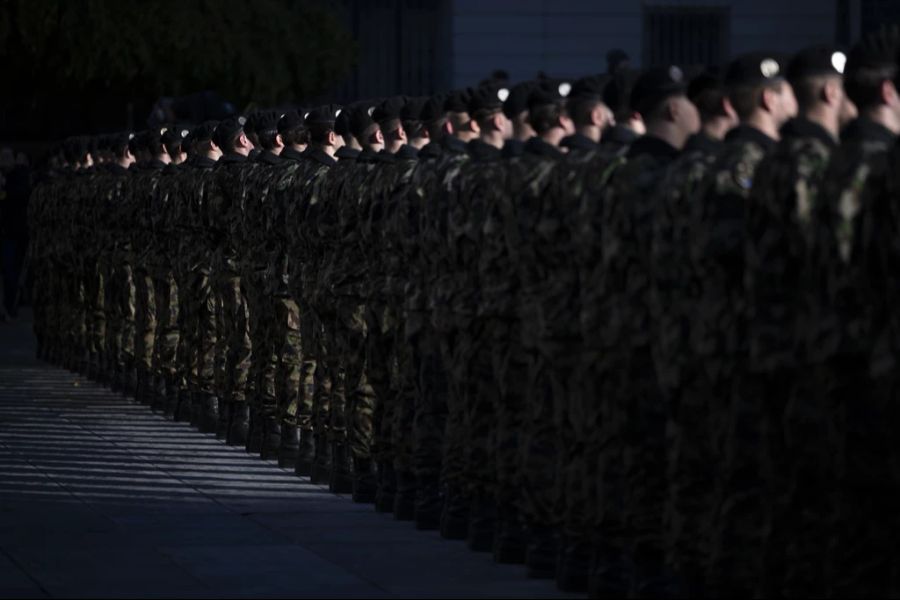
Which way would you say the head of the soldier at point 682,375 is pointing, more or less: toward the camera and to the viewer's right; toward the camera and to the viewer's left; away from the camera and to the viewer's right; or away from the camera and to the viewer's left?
away from the camera and to the viewer's right

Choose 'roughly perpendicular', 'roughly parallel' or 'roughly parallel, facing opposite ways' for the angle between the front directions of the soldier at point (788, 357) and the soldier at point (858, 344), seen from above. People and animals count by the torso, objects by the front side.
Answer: roughly parallel

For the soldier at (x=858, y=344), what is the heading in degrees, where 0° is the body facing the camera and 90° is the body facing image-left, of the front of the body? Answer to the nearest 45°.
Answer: approximately 270°

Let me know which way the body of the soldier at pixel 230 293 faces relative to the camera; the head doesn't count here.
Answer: to the viewer's right

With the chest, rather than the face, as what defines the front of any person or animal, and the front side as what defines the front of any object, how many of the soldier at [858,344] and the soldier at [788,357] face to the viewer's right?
2

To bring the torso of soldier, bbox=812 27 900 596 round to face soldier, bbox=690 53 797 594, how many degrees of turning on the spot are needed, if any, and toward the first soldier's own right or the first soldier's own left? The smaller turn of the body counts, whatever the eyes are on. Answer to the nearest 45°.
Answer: approximately 135° to the first soldier's own left

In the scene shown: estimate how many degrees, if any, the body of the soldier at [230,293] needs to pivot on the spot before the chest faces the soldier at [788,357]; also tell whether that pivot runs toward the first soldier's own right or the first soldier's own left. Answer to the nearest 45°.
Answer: approximately 90° to the first soldier's own right

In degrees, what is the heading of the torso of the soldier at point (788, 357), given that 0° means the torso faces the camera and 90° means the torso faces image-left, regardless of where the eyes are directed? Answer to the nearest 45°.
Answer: approximately 270°

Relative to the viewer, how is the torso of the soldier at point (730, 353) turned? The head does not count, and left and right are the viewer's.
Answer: facing to the right of the viewer
